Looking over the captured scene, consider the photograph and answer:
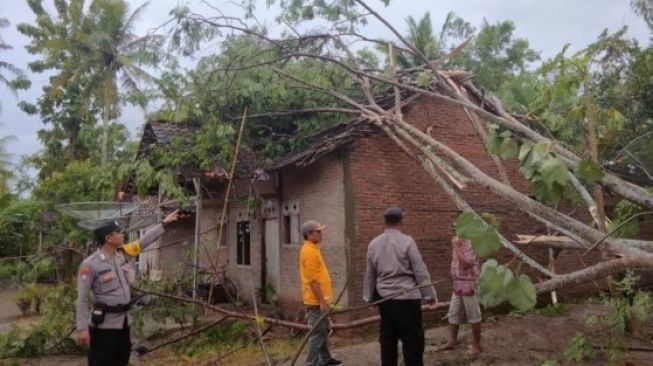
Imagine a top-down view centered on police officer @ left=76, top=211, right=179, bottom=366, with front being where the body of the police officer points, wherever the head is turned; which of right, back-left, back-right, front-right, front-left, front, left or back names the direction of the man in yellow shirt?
front-left

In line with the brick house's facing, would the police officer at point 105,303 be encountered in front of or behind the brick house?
in front

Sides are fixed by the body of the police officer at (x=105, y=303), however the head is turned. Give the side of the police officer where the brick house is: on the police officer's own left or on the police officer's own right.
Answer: on the police officer's own left

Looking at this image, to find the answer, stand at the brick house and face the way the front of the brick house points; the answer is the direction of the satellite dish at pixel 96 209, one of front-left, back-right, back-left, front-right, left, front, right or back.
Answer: front-right

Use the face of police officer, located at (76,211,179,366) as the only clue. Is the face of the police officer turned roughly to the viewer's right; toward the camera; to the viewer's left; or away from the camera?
to the viewer's right

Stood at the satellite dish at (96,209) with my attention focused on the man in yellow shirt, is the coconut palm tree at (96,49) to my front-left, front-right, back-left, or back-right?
back-left

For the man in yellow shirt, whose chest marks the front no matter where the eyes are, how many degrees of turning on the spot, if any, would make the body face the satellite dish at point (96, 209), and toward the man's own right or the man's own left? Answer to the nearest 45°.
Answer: approximately 135° to the man's own left

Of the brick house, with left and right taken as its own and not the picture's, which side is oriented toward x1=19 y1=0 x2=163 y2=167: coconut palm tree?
right

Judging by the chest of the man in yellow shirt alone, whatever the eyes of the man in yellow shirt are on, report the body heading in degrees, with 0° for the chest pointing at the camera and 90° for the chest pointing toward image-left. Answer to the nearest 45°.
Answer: approximately 270°

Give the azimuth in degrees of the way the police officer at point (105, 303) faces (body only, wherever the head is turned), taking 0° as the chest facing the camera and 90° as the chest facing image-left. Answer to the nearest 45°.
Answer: approximately 315°

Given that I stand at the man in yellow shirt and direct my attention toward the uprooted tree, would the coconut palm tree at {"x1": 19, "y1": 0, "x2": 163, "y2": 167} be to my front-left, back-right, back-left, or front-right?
front-left
